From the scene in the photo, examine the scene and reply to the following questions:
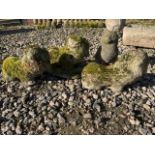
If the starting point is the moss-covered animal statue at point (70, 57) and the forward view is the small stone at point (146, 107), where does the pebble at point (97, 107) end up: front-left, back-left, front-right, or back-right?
front-right

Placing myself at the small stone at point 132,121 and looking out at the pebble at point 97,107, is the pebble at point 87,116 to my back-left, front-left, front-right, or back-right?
front-left
